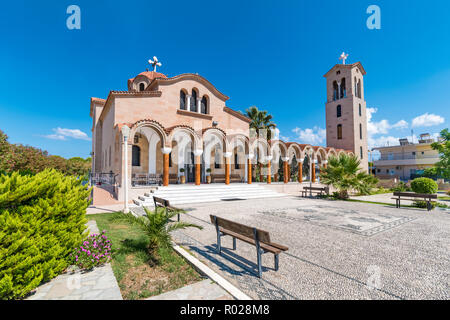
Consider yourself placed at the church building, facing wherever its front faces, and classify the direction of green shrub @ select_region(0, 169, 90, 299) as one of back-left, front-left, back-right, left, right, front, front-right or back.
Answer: front-right

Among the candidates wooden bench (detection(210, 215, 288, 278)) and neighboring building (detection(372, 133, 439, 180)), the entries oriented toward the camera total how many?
1

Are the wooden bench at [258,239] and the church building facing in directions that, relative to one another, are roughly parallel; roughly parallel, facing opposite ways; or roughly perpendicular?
roughly perpendicular

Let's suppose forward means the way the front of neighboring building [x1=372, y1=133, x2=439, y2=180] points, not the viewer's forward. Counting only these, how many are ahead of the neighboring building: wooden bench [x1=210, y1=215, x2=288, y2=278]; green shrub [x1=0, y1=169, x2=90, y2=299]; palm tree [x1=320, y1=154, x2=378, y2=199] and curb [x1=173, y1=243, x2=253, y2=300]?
4

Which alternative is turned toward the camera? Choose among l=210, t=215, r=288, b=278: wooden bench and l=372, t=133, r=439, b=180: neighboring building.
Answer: the neighboring building

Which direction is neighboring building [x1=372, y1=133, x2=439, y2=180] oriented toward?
toward the camera

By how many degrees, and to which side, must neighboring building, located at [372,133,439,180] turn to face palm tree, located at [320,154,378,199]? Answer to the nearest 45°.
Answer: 0° — it already faces it

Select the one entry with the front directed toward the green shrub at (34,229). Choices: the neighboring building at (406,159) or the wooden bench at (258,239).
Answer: the neighboring building

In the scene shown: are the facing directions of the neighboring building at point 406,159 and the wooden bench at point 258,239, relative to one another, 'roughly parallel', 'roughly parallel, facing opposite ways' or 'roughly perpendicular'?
roughly parallel, facing opposite ways

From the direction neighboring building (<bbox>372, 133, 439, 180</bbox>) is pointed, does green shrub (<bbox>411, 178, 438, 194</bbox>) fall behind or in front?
in front

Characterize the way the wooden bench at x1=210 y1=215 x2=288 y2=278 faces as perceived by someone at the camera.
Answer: facing away from the viewer and to the right of the viewer

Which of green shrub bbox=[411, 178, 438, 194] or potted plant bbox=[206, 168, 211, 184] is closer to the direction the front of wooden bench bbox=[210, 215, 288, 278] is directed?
the green shrub

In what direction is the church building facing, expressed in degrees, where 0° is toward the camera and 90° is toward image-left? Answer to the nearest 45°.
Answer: approximately 315°
